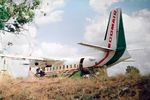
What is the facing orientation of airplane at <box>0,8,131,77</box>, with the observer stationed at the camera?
facing away from the viewer and to the left of the viewer
